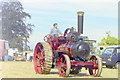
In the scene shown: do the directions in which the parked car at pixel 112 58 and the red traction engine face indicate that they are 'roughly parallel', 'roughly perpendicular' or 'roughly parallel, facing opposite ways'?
roughly perpendicular

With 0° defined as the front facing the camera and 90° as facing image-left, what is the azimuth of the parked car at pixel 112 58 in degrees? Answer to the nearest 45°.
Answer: approximately 45°

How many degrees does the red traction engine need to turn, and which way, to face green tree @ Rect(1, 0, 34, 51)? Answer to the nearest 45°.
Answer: approximately 135° to its left

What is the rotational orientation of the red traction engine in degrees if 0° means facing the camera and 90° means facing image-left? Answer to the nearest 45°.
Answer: approximately 315°

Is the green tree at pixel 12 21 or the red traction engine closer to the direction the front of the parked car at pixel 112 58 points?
the red traction engine

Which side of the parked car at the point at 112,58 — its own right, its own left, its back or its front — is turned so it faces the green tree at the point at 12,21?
right
